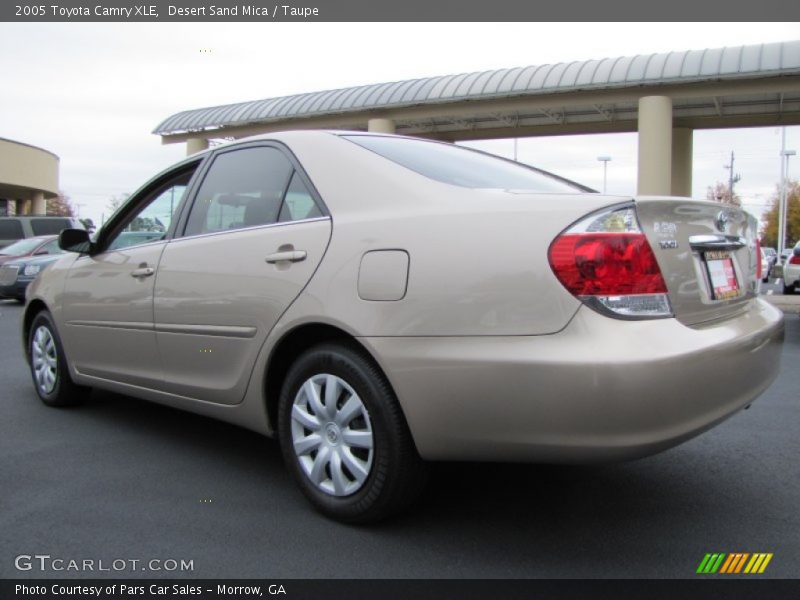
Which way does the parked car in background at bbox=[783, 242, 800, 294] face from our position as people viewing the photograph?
facing away from the viewer and to the right of the viewer

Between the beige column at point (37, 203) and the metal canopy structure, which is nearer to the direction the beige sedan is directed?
the beige column

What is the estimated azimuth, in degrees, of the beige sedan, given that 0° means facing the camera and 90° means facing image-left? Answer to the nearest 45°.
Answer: approximately 135°
